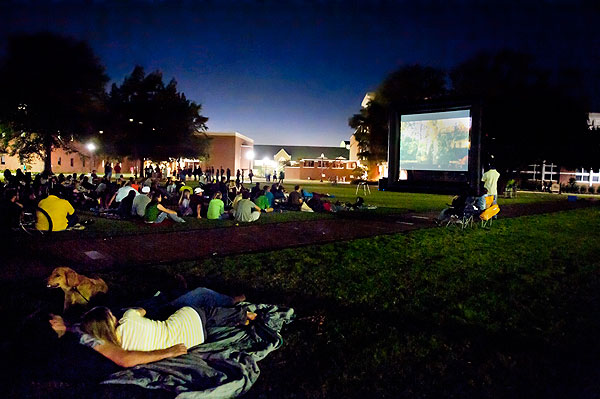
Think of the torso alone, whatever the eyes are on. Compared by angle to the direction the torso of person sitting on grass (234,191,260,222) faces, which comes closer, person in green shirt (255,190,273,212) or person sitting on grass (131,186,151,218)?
the person in green shirt

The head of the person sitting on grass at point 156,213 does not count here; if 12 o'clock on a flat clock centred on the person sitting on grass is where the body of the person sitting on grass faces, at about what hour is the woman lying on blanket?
The woman lying on blanket is roughly at 3 o'clock from the person sitting on grass.

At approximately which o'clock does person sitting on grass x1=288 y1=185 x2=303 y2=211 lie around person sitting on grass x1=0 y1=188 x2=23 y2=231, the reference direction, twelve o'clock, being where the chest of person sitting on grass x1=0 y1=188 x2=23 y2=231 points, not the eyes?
person sitting on grass x1=288 y1=185 x2=303 y2=211 is roughly at 1 o'clock from person sitting on grass x1=0 y1=188 x2=23 y2=231.

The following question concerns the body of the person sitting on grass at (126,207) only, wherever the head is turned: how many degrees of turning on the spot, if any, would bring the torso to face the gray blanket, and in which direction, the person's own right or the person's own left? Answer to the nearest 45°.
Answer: approximately 135° to the person's own right

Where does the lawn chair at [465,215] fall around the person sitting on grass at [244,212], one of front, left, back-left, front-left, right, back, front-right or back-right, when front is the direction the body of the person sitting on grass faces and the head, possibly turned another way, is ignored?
front-right

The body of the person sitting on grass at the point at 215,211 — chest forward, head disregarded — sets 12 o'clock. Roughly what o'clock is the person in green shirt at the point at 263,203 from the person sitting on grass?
The person in green shirt is roughly at 12 o'clock from the person sitting on grass.

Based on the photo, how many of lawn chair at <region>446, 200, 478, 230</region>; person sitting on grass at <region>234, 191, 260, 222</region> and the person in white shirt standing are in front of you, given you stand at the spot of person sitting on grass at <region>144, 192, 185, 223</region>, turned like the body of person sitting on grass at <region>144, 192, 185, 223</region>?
3

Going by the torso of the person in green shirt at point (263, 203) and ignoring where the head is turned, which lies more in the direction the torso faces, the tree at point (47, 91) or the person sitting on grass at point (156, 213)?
the tree

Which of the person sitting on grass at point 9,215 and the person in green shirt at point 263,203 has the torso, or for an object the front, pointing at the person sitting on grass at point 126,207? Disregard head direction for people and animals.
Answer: the person sitting on grass at point 9,215

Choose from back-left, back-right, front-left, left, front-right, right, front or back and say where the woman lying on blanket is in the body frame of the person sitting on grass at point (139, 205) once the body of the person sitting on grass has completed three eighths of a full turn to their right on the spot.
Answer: front

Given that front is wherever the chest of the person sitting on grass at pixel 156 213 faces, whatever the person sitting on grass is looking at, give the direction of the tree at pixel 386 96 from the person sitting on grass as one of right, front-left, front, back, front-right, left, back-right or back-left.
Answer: front-left

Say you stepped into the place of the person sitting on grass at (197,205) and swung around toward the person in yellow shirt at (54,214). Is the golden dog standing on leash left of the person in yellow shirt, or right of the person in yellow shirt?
left

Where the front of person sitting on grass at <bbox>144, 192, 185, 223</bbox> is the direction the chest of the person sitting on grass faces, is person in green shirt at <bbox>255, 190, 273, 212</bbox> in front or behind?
in front

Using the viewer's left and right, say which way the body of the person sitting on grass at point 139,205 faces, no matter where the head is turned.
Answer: facing away from the viewer and to the right of the viewer
